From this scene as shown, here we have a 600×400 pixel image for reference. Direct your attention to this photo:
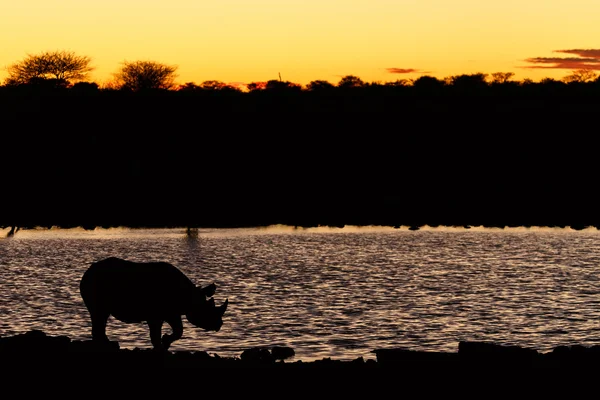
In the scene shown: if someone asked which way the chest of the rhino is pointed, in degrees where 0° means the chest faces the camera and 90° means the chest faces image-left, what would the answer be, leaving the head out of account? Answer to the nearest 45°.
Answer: approximately 270°
